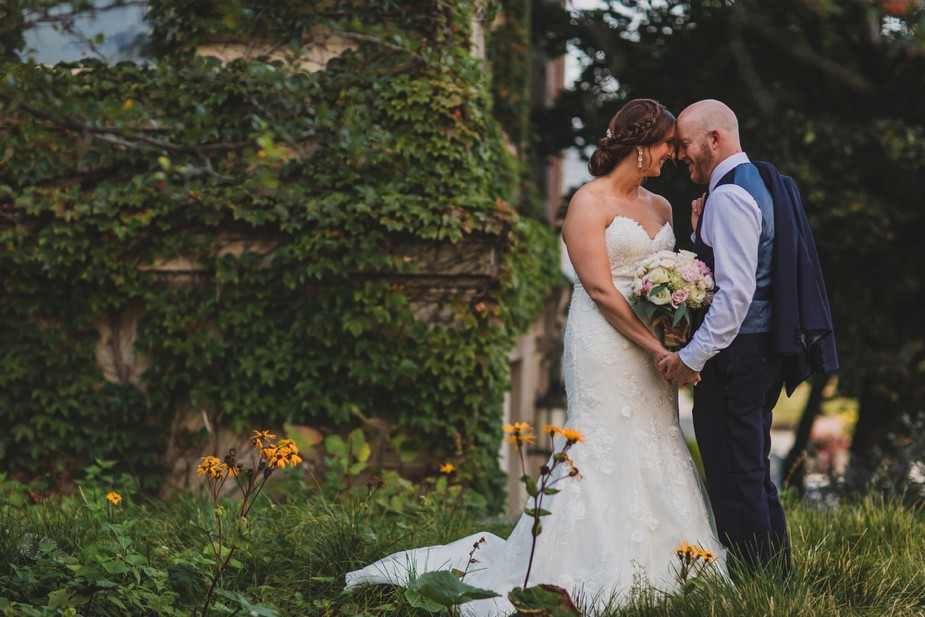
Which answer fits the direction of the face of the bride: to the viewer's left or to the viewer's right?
to the viewer's right

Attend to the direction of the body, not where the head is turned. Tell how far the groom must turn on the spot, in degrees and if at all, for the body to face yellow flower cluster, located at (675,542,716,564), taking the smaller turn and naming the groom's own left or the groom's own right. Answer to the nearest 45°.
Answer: approximately 90° to the groom's own left

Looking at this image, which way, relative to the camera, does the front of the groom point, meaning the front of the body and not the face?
to the viewer's left

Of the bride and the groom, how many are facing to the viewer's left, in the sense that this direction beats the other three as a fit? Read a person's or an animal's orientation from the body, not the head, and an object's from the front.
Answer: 1

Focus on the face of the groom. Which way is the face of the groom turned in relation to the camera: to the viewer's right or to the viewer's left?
to the viewer's left

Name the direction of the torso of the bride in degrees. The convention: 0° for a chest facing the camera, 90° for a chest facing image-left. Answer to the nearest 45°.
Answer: approximately 315°
